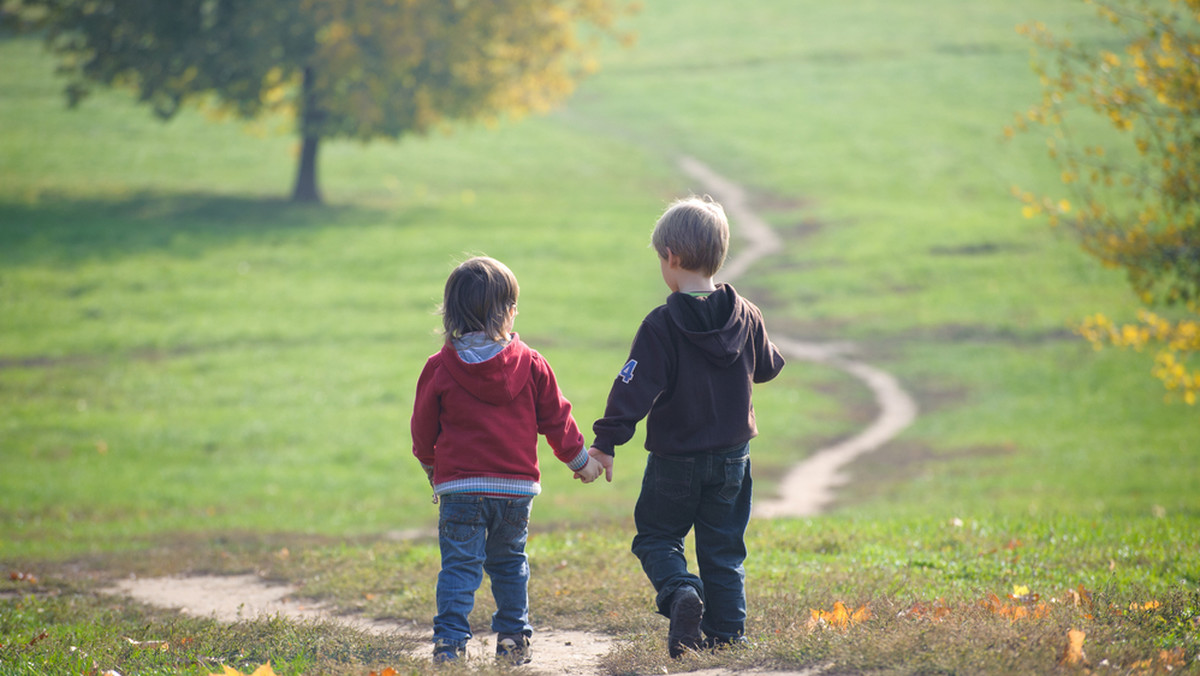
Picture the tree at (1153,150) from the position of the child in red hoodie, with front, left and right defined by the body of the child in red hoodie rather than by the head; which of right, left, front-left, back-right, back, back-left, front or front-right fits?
front-right

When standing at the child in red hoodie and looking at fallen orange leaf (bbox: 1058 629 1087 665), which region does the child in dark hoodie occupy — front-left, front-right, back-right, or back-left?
front-left

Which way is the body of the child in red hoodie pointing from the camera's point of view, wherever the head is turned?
away from the camera

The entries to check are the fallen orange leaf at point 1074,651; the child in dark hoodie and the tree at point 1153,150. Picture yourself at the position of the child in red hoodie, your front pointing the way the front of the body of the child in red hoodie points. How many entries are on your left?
0

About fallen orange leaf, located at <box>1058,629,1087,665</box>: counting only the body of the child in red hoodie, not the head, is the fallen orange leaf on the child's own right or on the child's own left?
on the child's own right

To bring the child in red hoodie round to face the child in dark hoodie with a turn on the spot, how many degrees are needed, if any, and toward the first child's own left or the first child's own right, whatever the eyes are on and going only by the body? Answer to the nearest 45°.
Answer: approximately 90° to the first child's own right
